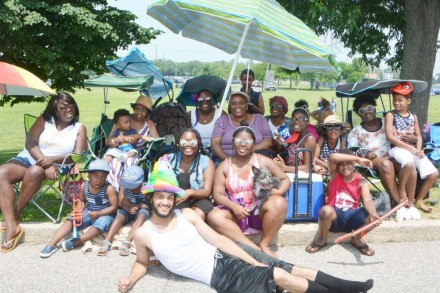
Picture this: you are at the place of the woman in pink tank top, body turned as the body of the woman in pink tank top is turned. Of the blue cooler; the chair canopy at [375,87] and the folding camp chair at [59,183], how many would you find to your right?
1

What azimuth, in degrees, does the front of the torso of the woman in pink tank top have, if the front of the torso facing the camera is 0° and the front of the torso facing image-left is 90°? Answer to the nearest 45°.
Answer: approximately 0°

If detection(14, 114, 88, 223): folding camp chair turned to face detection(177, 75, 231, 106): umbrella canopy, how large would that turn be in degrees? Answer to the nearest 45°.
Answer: approximately 90° to its left

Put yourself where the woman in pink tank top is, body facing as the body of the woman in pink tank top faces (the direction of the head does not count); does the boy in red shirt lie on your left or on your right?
on your left

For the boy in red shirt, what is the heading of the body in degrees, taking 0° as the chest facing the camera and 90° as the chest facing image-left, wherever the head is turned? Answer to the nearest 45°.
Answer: approximately 0°

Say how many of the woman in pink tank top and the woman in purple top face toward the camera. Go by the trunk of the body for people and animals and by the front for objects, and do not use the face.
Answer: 2

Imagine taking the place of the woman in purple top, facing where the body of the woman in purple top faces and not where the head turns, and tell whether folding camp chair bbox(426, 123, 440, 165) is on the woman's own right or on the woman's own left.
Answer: on the woman's own left
